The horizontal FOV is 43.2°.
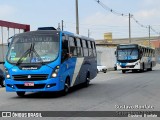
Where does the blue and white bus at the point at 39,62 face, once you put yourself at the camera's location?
facing the viewer and to the left of the viewer

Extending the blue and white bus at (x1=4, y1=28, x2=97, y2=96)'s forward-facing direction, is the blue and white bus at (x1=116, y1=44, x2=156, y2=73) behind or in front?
behind
